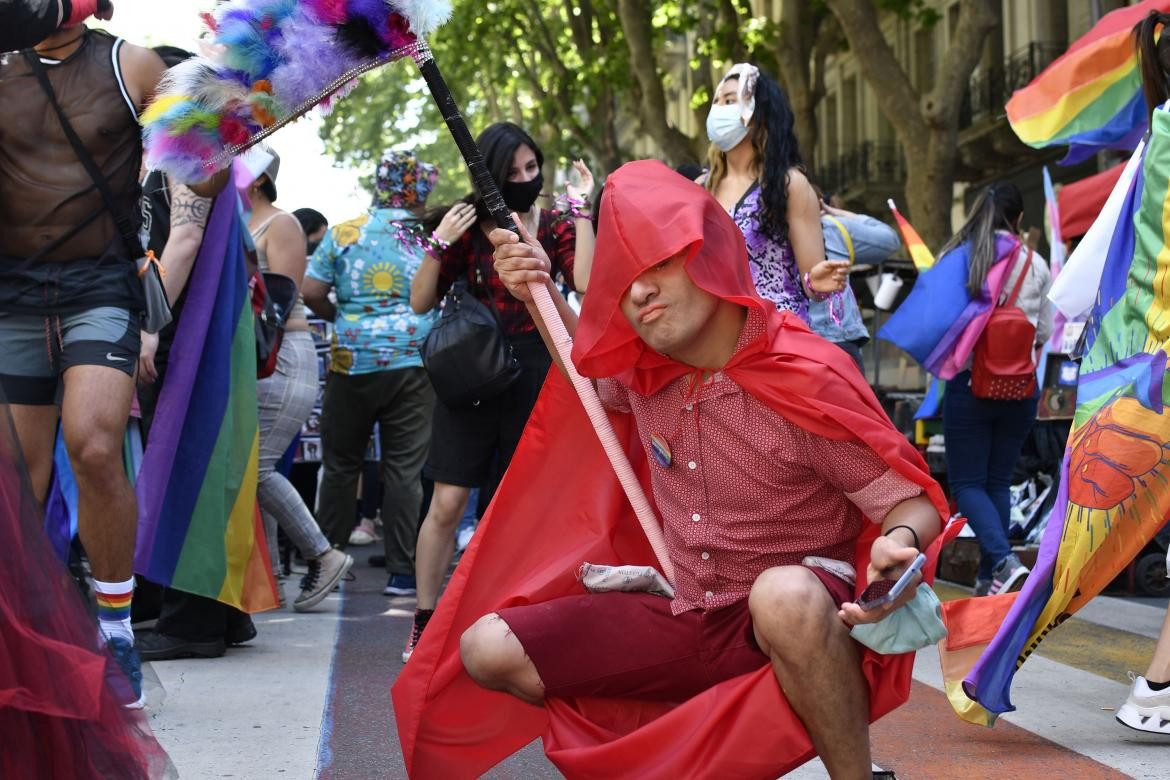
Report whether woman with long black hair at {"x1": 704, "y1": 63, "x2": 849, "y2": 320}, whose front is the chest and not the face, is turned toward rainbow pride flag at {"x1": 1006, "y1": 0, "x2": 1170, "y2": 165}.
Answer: no

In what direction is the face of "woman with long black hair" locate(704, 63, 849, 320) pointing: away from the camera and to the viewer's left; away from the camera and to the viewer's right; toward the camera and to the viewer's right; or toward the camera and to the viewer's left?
toward the camera and to the viewer's left

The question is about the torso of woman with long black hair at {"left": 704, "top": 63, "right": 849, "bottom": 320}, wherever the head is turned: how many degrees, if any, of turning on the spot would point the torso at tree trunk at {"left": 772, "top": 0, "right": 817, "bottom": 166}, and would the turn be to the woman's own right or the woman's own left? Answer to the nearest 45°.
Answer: approximately 135° to the woman's own right

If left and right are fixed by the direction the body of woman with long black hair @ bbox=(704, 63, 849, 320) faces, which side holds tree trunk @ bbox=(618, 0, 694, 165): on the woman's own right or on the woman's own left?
on the woman's own right

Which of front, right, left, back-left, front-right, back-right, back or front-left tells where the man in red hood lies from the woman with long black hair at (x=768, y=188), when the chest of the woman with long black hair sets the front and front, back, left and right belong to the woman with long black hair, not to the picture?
front-left

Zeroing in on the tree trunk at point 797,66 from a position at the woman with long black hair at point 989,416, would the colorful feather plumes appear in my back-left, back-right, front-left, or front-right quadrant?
back-left

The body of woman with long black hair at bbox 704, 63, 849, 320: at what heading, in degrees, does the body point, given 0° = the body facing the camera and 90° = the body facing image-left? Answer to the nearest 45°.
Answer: approximately 45°

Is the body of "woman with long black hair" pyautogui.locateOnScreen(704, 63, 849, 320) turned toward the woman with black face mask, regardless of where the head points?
no

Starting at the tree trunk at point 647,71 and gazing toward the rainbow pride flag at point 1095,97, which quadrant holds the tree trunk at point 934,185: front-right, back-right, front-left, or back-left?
front-left
